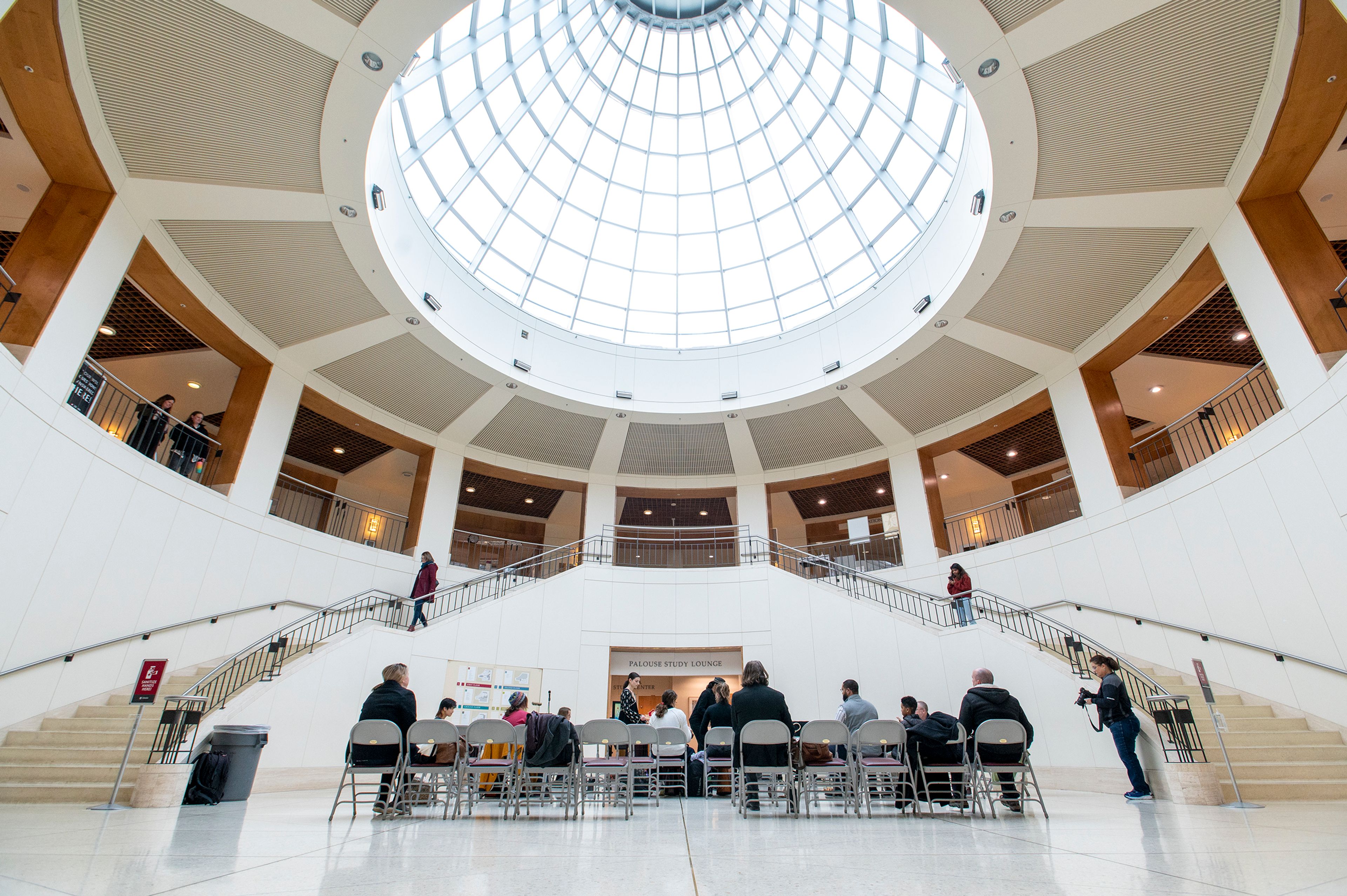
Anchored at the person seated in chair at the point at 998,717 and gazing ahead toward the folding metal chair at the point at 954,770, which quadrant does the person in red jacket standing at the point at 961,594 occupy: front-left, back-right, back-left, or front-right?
back-right

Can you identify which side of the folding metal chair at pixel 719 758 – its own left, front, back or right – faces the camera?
back

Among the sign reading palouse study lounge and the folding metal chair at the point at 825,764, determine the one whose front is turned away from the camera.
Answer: the folding metal chair

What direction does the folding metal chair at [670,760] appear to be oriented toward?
away from the camera

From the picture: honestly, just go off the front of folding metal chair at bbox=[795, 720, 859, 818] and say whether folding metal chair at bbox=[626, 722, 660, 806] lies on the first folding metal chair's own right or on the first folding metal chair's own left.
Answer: on the first folding metal chair's own left

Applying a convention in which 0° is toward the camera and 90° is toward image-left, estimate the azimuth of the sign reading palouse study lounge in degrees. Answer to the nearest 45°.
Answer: approximately 0°

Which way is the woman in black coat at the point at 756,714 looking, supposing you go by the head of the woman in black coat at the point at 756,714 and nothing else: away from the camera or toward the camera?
away from the camera

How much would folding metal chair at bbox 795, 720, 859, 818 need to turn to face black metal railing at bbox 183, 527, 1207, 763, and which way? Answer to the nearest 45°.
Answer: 0° — it already faces it

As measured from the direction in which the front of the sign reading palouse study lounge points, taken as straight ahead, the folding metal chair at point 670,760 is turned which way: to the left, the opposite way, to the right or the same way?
the opposite way

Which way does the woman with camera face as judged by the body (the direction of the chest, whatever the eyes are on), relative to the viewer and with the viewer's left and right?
facing to the left of the viewer

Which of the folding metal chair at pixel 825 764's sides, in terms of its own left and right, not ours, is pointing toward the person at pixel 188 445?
left

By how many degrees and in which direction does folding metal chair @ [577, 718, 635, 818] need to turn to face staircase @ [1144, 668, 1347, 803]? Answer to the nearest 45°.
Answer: approximately 90° to its right
